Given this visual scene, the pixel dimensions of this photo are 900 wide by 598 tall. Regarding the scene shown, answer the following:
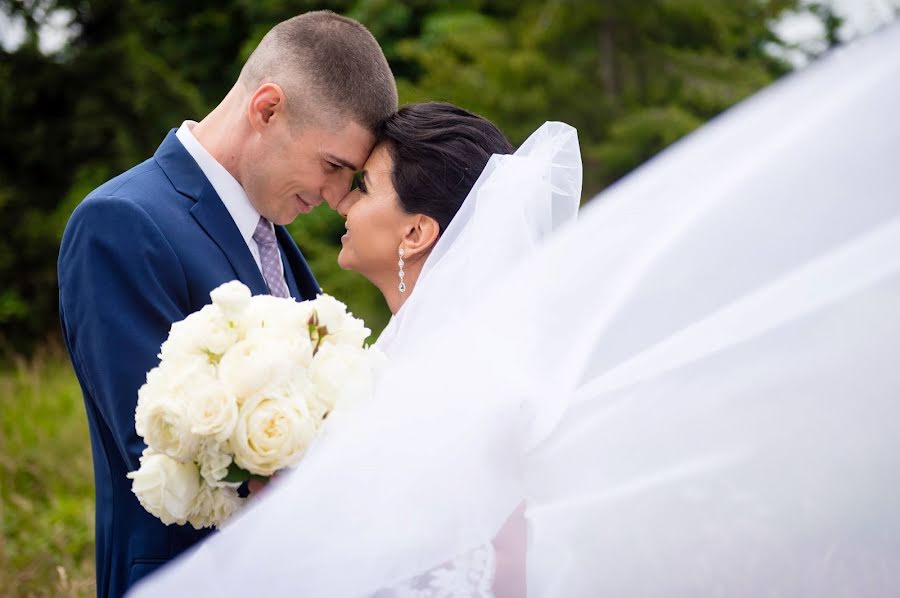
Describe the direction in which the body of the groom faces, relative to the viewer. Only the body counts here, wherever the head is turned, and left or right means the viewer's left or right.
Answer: facing the viewer and to the right of the viewer
